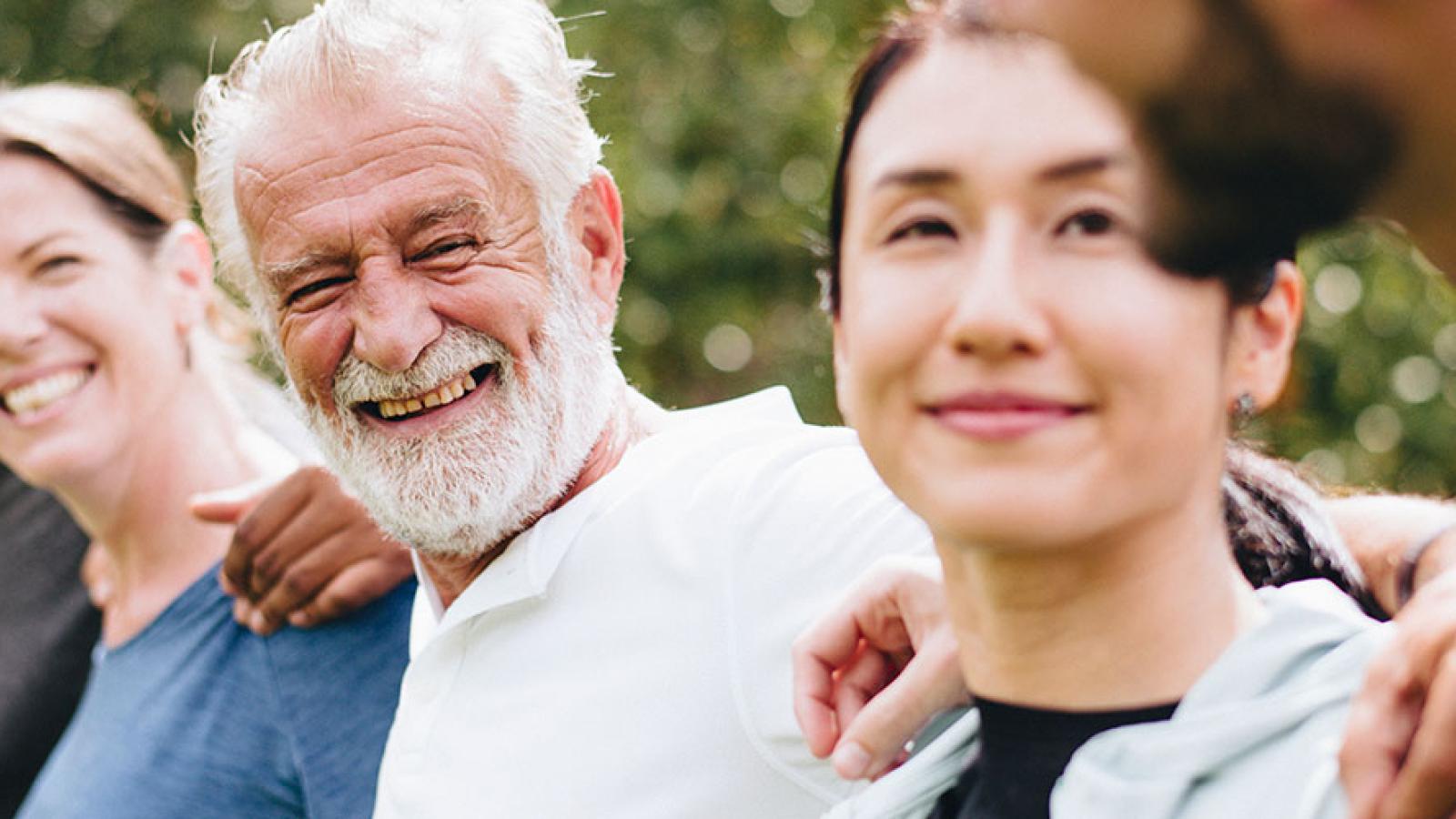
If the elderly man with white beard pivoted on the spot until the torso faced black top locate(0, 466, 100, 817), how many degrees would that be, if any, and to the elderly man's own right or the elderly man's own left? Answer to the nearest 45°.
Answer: approximately 90° to the elderly man's own right

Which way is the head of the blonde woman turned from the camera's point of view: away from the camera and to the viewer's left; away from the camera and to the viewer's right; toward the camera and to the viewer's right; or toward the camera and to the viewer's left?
toward the camera and to the viewer's left

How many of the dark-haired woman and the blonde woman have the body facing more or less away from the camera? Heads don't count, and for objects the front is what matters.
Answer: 0

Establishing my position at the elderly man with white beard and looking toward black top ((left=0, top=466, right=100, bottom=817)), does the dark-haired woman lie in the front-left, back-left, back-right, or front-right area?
back-left

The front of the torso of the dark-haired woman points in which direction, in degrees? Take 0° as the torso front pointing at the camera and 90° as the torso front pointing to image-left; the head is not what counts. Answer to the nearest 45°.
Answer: approximately 45°

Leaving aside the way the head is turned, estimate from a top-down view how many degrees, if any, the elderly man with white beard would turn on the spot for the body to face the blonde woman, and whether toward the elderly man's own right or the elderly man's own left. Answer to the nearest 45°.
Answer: approximately 90° to the elderly man's own right

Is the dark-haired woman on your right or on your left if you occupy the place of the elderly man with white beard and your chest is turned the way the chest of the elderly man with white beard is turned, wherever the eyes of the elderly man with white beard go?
on your left
